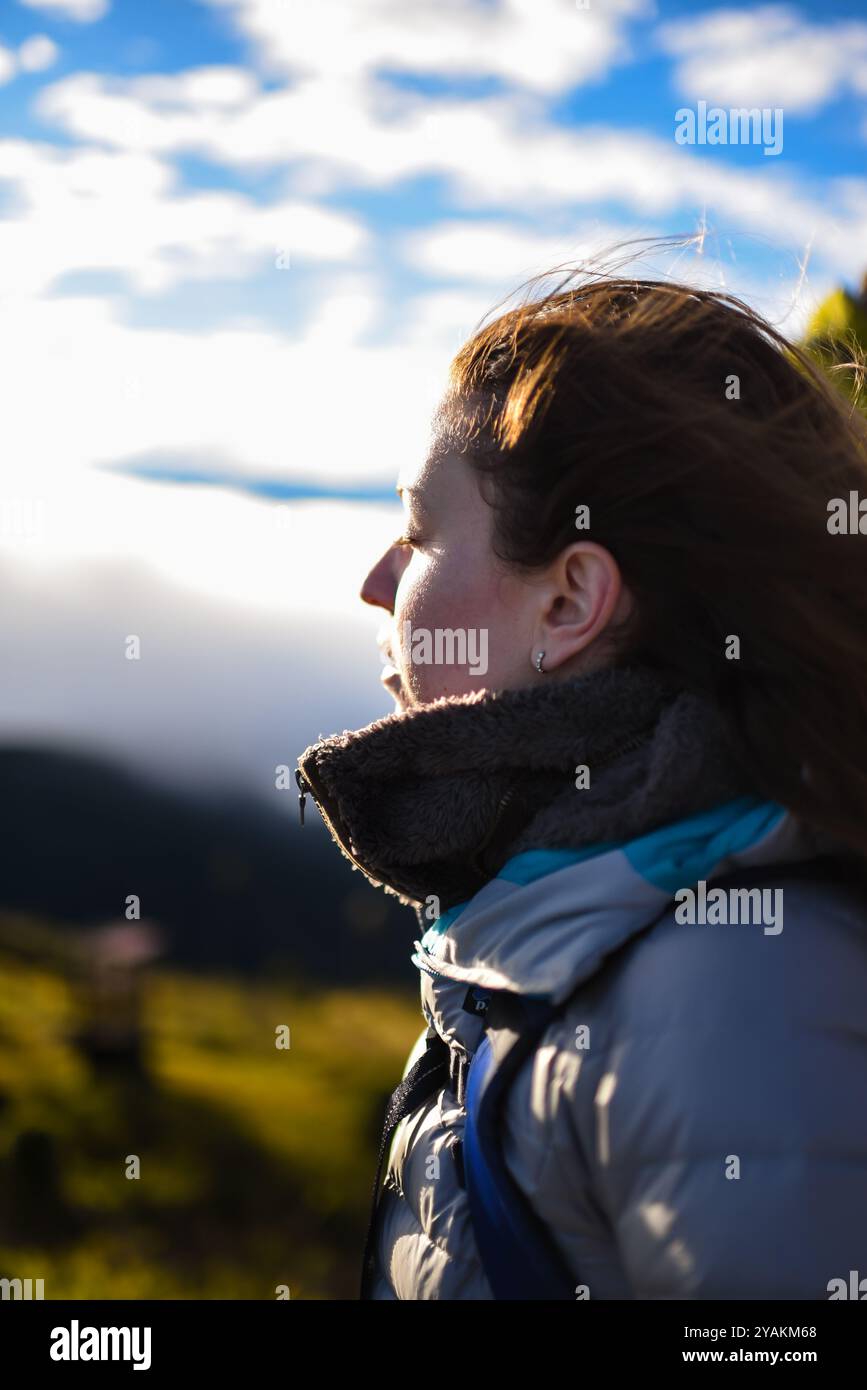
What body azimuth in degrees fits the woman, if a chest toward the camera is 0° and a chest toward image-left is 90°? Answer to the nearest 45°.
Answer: approximately 90°

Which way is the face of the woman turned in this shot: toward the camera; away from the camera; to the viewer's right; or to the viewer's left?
to the viewer's left
